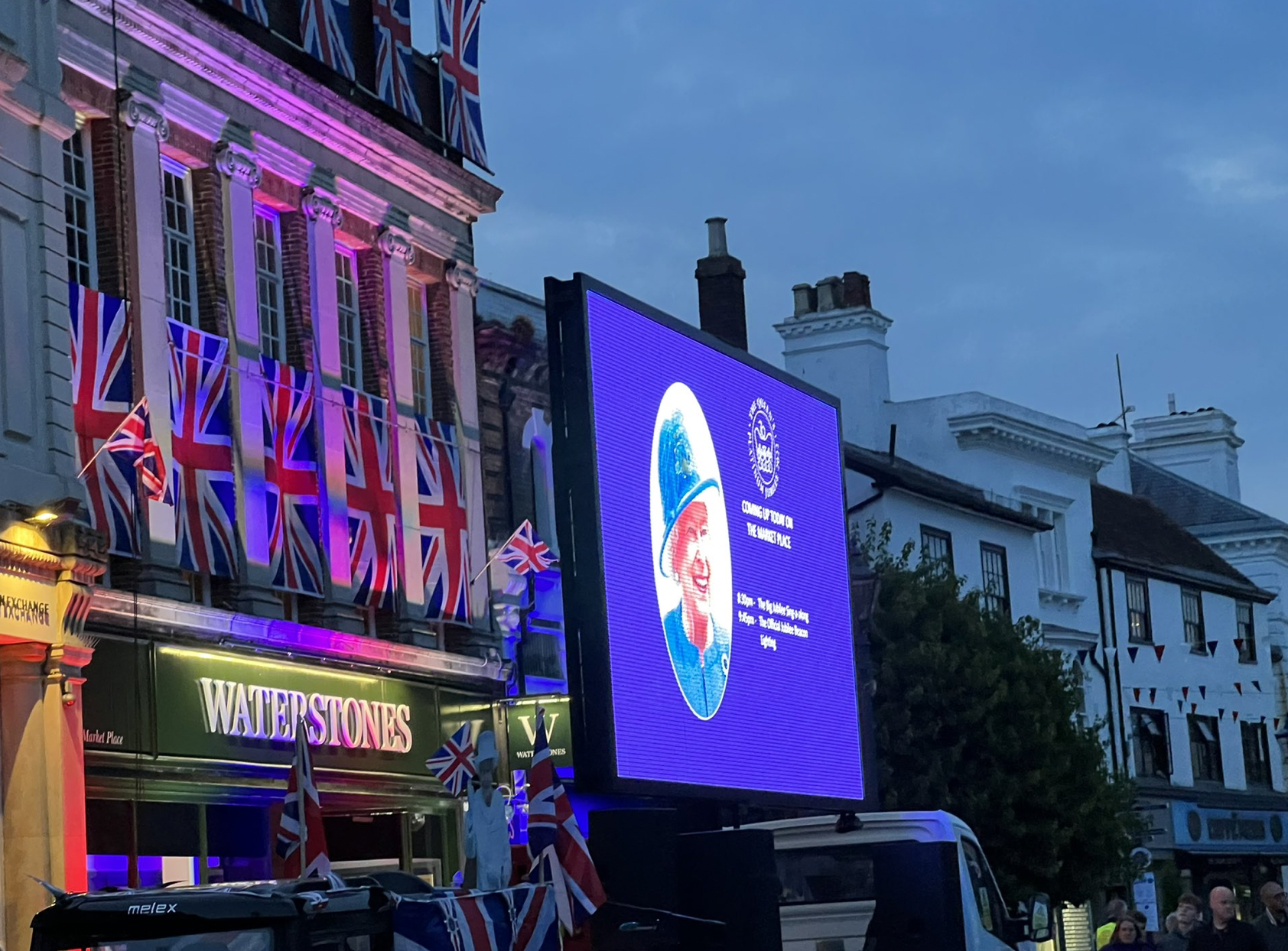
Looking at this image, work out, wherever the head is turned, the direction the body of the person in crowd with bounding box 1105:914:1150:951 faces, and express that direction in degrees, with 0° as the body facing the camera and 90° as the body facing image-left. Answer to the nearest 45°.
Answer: approximately 0°

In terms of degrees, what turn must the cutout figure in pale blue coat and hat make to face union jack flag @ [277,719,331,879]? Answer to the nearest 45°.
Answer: approximately 135° to its right

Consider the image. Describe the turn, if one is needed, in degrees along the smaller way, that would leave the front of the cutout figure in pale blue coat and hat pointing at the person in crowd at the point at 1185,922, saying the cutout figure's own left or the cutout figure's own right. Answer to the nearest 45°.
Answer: approximately 135° to the cutout figure's own left

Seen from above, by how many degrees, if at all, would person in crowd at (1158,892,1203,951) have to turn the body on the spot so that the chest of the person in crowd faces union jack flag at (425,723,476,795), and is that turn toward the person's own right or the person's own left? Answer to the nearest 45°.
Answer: approximately 45° to the person's own right

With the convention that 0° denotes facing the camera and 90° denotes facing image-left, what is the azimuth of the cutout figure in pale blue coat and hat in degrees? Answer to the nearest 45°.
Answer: approximately 0°

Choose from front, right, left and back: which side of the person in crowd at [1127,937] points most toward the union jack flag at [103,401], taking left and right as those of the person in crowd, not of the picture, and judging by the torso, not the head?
right

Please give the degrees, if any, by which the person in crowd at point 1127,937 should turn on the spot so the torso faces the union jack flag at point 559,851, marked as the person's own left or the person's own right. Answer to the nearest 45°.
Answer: approximately 45° to the person's own right

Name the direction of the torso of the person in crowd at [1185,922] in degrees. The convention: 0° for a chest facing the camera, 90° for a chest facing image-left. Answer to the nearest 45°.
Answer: approximately 45°

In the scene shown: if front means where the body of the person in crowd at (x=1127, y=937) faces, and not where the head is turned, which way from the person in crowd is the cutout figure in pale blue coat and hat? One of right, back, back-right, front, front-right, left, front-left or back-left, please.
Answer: front-right

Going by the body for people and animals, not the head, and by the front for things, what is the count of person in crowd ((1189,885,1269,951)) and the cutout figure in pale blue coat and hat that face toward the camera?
2
